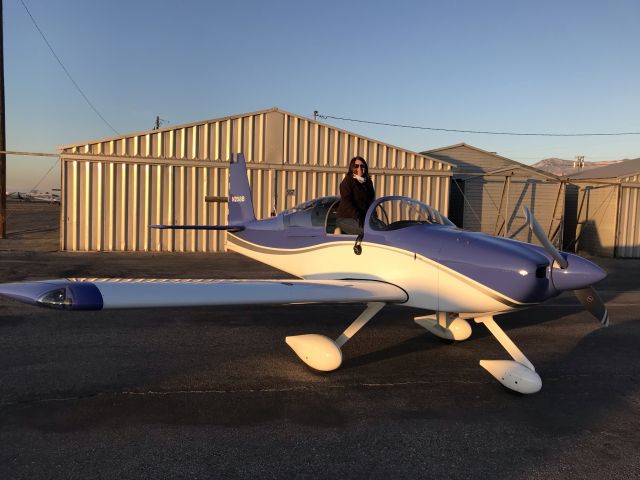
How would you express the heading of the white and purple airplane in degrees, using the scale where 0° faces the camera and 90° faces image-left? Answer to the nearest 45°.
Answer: approximately 315°

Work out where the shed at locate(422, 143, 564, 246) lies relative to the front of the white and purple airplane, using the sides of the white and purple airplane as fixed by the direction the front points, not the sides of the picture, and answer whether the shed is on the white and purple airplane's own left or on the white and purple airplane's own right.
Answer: on the white and purple airplane's own left

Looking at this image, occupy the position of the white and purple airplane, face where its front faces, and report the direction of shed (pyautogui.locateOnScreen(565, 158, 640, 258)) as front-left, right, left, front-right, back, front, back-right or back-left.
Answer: left

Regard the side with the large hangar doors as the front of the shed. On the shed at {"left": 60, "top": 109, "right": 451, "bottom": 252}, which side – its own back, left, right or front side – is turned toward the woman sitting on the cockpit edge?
front

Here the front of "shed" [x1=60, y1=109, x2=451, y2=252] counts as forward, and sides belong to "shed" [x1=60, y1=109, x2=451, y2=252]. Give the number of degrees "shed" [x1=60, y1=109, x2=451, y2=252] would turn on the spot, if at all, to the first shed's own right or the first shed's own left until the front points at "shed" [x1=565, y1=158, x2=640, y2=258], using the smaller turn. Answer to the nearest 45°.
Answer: approximately 90° to the first shed's own left

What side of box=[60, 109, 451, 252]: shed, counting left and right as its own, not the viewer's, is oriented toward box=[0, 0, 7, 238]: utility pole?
right

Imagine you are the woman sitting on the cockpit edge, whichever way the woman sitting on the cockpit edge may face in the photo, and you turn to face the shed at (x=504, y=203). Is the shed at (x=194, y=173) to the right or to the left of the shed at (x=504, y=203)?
left

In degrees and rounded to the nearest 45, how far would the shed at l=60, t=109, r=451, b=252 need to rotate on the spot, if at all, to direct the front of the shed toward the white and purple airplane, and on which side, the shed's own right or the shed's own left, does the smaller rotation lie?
0° — it already faces it

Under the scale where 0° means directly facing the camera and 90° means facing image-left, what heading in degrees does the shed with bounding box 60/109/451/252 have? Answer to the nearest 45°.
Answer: approximately 0°

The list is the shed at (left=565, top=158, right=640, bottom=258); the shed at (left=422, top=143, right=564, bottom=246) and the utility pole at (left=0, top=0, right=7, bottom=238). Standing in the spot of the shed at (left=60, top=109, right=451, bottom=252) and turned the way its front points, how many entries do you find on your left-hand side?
2

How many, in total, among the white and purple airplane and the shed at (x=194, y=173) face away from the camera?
0

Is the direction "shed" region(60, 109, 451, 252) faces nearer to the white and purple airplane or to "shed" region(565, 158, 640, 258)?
the white and purple airplane

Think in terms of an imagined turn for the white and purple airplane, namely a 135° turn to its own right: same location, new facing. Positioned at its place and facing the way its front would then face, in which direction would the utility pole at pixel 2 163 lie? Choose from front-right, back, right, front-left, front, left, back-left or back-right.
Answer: front-right
